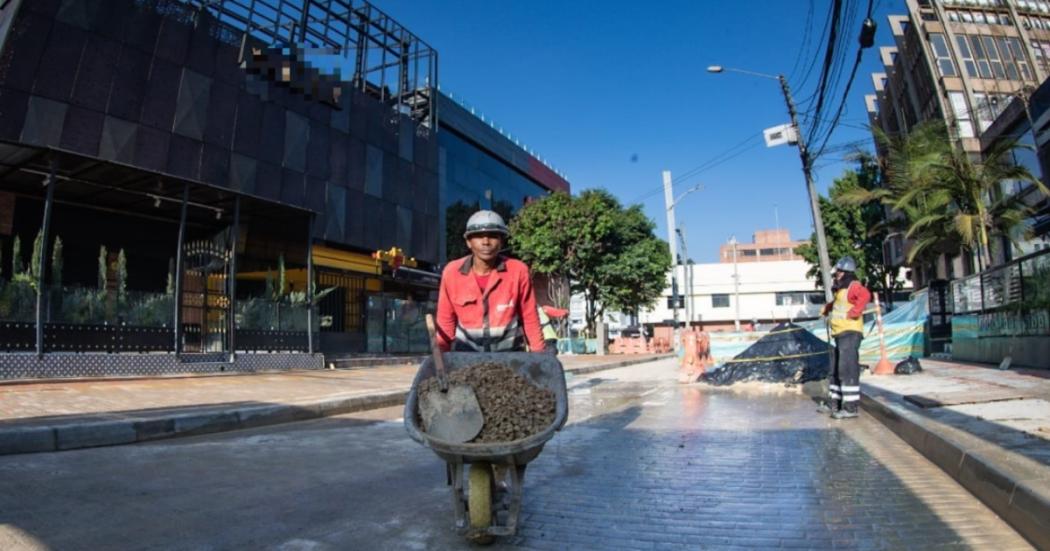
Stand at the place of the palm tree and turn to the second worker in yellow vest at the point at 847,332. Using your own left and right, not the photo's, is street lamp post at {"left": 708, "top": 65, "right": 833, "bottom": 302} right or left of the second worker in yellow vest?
right

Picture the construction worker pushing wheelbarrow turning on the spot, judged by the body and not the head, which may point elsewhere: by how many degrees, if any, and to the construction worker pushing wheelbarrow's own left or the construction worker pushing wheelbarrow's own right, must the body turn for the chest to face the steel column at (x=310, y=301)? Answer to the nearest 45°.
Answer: approximately 180°

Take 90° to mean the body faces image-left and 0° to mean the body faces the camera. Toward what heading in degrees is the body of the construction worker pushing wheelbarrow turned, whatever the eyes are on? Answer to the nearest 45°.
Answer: approximately 0°

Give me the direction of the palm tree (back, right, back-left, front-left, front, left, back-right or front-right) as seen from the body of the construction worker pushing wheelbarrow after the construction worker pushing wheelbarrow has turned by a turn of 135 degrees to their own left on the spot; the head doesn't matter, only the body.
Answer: front

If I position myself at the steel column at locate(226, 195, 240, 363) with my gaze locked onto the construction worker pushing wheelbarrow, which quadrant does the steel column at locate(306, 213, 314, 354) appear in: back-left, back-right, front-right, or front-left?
back-left

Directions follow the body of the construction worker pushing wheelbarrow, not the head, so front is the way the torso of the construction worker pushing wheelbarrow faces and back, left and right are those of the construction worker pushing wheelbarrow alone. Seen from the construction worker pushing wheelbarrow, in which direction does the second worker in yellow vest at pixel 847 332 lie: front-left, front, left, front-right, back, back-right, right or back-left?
back-left

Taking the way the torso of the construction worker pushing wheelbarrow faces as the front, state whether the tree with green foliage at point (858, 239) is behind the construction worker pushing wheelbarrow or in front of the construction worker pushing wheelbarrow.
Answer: behind

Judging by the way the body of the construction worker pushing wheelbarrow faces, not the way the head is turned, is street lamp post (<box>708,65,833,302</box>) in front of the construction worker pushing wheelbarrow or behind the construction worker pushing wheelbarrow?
behind

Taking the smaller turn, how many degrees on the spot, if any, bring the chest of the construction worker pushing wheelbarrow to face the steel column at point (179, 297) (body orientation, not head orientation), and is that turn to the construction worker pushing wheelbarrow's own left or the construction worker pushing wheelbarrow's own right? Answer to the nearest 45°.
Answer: approximately 135° to the construction worker pushing wheelbarrow's own right

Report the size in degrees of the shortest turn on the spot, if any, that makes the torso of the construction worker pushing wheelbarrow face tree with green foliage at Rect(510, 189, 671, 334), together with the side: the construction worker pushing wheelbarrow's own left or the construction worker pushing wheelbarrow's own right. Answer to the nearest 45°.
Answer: approximately 180°

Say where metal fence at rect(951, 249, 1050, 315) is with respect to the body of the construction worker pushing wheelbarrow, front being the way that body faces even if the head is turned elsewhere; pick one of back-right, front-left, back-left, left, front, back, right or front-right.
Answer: back-left

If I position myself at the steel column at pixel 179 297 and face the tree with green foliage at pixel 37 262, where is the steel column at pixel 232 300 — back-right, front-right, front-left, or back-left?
back-right
